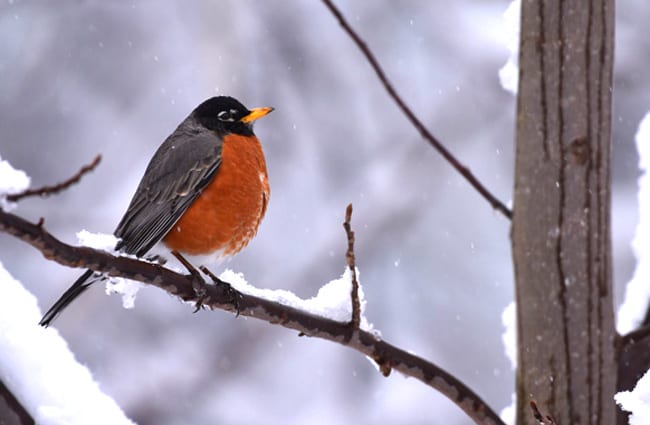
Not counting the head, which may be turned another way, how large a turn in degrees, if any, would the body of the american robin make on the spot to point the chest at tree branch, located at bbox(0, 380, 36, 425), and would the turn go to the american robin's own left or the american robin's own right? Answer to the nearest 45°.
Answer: approximately 90° to the american robin's own right

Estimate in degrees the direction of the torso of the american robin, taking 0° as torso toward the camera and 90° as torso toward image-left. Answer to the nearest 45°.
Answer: approximately 270°
